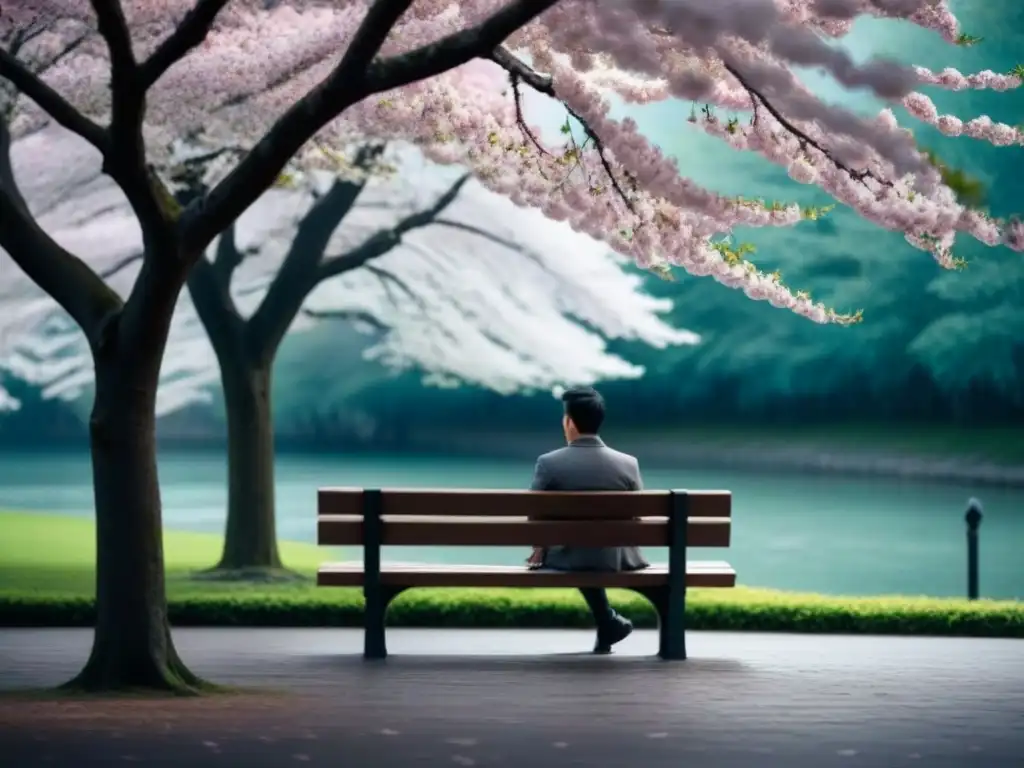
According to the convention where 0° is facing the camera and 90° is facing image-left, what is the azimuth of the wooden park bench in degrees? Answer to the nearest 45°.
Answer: approximately 180°

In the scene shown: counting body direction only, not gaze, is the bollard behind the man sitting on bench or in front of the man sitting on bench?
in front

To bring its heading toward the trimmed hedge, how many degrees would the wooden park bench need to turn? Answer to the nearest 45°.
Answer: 0° — it already faces it

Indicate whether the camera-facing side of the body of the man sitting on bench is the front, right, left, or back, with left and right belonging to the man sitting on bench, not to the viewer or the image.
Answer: back

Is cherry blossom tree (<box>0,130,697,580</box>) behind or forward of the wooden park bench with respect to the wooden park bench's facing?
forward
